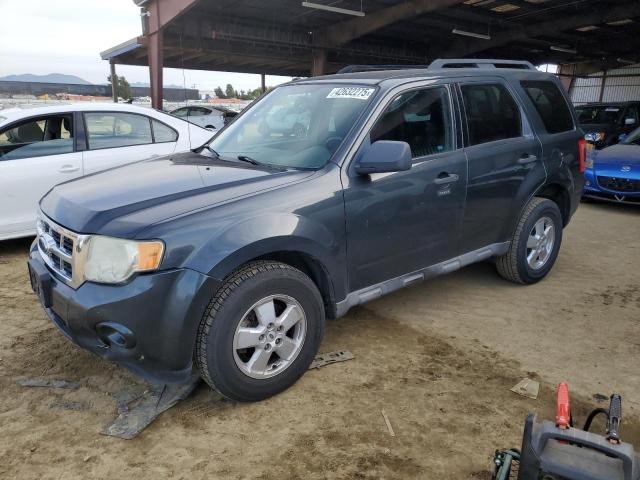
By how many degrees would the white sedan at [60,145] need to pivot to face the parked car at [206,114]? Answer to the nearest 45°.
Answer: approximately 90° to its right

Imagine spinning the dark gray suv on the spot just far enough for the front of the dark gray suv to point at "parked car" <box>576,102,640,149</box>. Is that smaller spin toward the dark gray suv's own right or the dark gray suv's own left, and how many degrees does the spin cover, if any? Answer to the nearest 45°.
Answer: approximately 180°

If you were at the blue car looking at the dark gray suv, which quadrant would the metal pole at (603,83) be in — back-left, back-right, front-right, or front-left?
back-right

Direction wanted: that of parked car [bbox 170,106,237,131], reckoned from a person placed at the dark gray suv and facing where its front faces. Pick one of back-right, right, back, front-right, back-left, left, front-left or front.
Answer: back-right

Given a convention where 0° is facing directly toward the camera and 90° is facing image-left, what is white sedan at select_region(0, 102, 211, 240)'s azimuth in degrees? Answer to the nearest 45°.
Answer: approximately 90°

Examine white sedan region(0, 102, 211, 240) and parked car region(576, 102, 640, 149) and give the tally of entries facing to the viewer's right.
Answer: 0

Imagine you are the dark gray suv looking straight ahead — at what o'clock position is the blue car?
The blue car is roughly at 6 o'clock from the dark gray suv.

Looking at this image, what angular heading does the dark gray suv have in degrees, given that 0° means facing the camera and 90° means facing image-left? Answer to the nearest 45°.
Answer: approximately 45°

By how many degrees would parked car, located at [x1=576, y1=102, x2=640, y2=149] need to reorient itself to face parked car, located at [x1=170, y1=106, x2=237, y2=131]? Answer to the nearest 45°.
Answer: approximately 45° to its right
